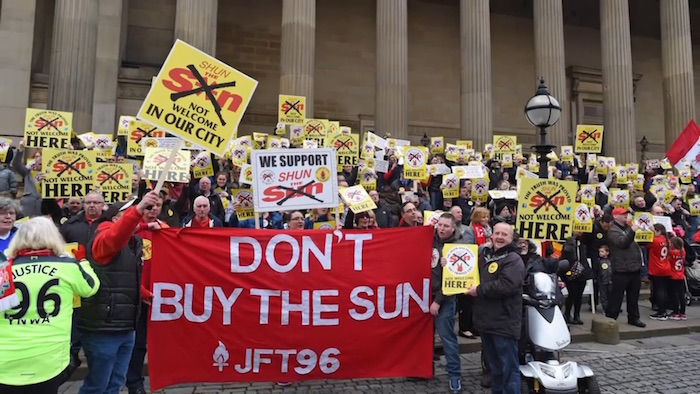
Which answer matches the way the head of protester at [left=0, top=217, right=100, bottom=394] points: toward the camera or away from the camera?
away from the camera

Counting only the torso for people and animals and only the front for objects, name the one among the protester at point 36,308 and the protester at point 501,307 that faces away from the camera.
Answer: the protester at point 36,308

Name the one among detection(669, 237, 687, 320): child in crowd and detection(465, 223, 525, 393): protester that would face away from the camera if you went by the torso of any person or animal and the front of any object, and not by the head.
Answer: the child in crowd

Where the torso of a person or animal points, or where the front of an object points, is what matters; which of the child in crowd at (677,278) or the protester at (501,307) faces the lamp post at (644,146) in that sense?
the child in crowd

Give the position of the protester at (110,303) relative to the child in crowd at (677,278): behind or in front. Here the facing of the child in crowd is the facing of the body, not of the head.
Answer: behind

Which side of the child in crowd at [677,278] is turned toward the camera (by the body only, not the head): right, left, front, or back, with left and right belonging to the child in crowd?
back

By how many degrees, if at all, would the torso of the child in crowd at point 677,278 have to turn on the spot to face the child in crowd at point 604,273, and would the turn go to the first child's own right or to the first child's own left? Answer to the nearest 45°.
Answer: approximately 135° to the first child's own left

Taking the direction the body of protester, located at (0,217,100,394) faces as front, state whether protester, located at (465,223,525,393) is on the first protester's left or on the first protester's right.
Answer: on the first protester's right

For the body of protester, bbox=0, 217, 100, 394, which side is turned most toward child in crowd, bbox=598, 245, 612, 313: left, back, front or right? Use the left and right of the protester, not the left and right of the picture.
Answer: right

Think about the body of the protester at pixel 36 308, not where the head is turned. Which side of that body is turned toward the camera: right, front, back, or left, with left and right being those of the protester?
back

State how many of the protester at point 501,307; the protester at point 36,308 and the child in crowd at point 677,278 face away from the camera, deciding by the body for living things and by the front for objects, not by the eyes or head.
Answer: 2
